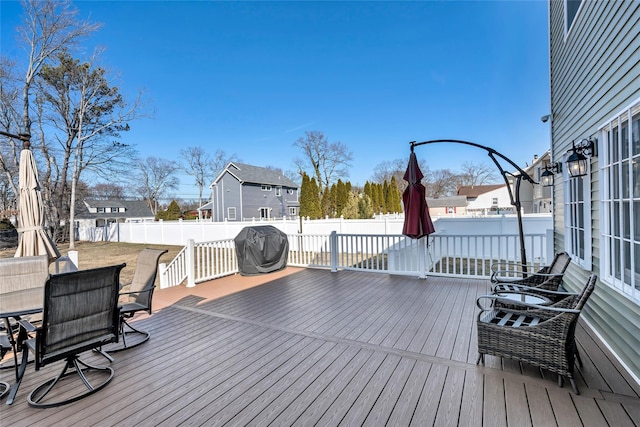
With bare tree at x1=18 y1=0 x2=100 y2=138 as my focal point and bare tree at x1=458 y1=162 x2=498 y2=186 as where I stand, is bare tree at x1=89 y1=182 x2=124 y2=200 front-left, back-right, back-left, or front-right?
front-right

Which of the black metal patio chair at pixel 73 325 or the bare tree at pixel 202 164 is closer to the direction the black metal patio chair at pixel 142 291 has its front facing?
the black metal patio chair

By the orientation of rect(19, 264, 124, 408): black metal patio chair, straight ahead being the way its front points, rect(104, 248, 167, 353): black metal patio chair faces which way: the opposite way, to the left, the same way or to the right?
to the left

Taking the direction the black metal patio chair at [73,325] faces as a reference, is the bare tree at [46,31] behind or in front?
in front

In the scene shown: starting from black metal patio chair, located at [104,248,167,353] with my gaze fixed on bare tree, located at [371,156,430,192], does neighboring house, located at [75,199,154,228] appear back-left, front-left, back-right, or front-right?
front-left

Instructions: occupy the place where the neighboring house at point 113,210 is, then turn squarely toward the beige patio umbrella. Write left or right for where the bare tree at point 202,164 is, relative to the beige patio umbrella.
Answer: left

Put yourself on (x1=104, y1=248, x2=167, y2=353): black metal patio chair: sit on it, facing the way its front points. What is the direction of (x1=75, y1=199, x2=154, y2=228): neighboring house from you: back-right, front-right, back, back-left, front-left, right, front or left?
back-right

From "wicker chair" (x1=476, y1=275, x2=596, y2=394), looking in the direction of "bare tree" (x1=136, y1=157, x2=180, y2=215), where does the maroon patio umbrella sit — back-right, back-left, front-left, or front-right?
front-right

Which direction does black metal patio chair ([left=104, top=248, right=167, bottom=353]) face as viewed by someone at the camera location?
facing the viewer and to the left of the viewer

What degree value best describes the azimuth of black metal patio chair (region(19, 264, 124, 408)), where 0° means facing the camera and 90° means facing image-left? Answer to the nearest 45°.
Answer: approximately 135°

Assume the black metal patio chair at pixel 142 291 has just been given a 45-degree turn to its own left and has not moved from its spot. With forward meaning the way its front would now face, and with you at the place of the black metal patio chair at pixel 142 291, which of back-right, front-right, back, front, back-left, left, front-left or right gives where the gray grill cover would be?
back-left

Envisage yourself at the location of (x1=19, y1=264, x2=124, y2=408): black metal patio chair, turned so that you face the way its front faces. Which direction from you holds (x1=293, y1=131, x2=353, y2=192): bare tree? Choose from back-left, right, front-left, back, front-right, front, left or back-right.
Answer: right
